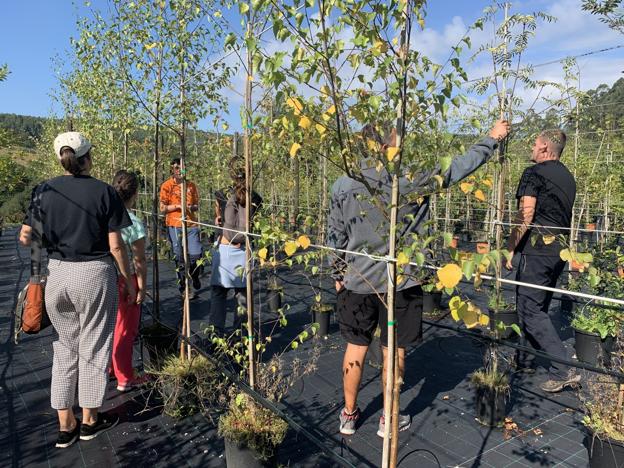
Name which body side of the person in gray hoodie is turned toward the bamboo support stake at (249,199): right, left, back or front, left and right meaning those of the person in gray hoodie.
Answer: left

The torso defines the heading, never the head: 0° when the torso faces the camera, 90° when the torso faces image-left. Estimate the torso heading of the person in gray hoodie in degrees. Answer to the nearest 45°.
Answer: approximately 180°

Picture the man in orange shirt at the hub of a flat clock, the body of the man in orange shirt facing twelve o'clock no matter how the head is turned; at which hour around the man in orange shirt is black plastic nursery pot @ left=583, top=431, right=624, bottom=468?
The black plastic nursery pot is roughly at 11 o'clock from the man in orange shirt.

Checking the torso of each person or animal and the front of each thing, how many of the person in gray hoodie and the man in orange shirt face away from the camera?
1

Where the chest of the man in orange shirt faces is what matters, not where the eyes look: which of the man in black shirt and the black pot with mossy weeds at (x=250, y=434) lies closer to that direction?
the black pot with mossy weeds

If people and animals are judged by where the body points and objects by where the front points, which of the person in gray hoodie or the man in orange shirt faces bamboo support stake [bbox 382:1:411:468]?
the man in orange shirt

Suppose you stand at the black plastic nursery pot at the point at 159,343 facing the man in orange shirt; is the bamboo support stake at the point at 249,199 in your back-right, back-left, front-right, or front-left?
back-right

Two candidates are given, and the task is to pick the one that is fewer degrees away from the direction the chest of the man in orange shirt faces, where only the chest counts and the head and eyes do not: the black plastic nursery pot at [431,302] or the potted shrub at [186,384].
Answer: the potted shrub

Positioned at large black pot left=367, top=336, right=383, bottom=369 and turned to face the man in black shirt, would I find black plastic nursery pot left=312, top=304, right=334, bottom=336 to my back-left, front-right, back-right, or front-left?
back-left

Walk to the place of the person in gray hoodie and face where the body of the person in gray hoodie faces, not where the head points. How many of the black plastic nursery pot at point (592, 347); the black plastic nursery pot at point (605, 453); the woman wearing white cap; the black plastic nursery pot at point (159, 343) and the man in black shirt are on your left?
2
